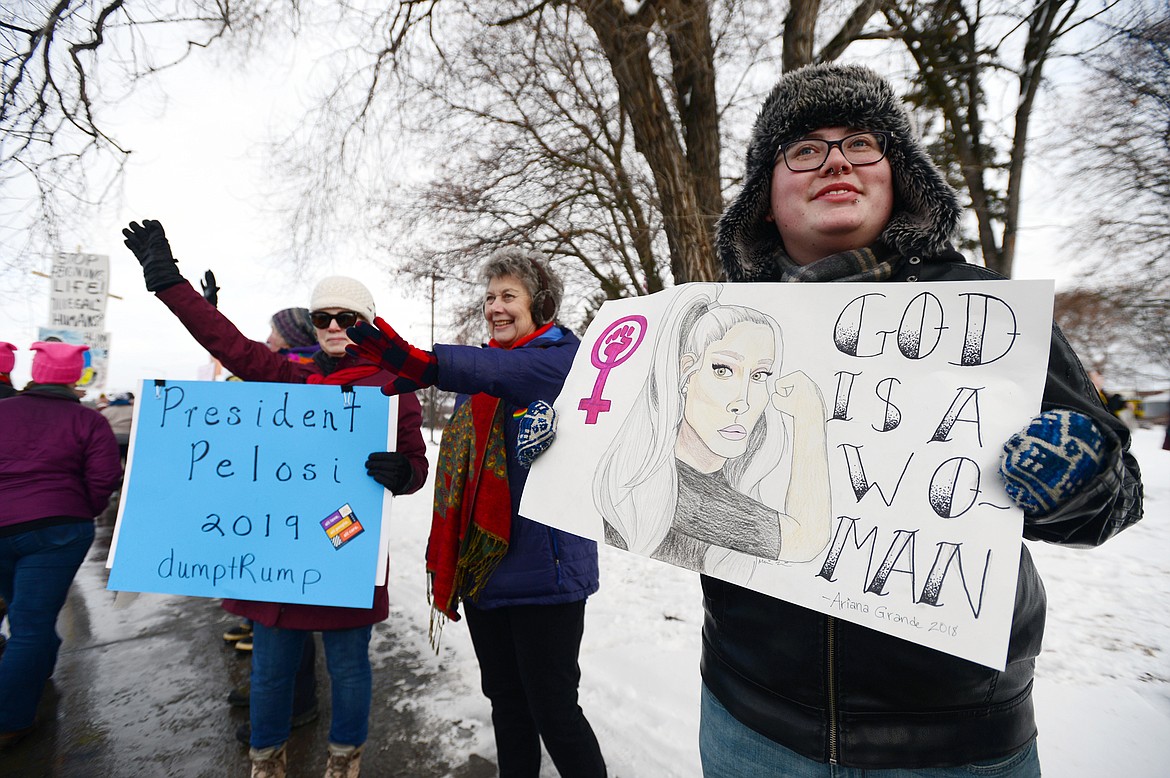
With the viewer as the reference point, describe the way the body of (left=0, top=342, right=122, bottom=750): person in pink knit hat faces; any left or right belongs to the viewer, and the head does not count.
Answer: facing away from the viewer

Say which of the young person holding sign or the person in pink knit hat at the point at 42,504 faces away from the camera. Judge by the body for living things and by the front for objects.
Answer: the person in pink knit hat

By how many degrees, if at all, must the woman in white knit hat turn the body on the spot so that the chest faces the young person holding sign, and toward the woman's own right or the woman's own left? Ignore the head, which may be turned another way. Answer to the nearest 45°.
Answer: approximately 45° to the woman's own left

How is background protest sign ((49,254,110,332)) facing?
toward the camera

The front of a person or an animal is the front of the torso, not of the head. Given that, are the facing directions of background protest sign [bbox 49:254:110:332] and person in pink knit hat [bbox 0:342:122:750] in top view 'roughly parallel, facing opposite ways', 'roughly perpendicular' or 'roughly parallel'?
roughly parallel, facing opposite ways

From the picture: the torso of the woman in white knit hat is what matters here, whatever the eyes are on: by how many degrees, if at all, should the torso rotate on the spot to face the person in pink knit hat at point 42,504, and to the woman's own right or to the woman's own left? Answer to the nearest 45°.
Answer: approximately 135° to the woman's own right

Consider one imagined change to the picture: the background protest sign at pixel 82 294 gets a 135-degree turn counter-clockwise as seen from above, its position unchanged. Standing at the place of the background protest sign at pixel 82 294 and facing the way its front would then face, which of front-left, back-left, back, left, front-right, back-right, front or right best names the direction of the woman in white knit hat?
back-right

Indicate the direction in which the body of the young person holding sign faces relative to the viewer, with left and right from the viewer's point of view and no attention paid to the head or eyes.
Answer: facing the viewer

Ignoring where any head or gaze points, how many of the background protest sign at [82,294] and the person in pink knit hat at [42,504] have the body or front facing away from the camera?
1

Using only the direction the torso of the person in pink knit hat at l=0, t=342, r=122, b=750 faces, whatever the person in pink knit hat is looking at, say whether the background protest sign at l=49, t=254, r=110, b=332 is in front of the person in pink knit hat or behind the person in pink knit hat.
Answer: in front

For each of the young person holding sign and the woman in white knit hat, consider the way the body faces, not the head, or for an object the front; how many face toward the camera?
2

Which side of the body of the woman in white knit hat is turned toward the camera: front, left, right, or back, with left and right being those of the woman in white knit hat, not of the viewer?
front
